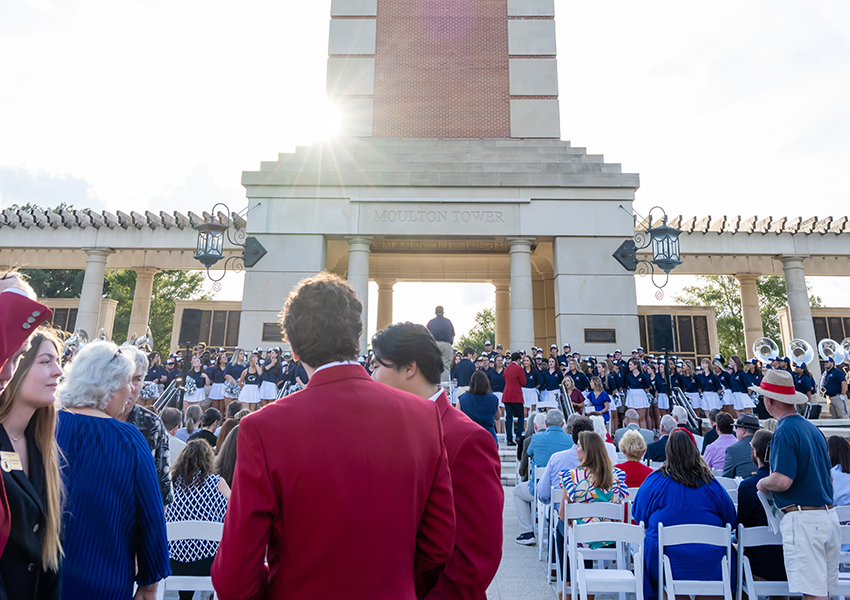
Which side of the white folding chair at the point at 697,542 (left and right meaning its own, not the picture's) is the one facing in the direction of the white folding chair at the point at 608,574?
left

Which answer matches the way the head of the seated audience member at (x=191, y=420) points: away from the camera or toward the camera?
away from the camera

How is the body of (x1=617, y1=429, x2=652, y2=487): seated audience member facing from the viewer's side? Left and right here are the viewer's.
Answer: facing away from the viewer

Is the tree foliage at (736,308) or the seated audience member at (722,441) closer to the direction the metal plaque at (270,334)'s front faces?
the seated audience member

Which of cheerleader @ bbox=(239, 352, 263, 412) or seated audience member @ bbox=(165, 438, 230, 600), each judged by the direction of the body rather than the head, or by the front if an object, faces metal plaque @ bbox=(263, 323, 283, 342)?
the seated audience member

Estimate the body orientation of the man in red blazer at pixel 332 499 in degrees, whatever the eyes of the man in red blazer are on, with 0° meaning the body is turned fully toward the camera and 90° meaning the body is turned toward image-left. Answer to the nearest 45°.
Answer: approximately 180°

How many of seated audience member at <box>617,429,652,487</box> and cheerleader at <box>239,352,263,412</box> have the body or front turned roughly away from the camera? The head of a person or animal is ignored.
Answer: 1

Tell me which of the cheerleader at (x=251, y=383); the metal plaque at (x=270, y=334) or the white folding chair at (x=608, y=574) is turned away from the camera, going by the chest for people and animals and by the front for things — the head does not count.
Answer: the white folding chair

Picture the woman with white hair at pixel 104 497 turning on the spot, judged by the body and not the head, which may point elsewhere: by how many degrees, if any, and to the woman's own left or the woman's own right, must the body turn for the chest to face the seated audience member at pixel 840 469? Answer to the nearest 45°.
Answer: approximately 45° to the woman's own right

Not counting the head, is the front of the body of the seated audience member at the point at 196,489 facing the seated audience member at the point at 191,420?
yes

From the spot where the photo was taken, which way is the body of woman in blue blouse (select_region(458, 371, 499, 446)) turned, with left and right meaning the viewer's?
facing away from the viewer

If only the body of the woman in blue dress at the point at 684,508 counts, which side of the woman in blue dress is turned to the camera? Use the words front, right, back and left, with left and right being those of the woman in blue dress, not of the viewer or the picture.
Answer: back

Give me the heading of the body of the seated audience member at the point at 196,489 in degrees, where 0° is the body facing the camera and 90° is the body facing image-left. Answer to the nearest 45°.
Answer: approximately 180°

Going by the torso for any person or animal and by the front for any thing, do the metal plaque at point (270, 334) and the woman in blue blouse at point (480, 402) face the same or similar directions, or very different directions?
very different directions

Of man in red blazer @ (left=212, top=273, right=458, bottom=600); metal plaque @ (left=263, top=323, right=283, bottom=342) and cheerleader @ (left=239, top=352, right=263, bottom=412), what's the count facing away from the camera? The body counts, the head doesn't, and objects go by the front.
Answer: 1

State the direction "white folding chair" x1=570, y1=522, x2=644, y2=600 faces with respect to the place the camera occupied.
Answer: facing away from the viewer

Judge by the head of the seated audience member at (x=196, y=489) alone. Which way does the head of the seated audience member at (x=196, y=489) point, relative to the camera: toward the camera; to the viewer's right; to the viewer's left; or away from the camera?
away from the camera

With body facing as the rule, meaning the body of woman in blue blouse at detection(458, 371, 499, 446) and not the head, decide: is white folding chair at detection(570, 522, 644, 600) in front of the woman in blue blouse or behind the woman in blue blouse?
behind

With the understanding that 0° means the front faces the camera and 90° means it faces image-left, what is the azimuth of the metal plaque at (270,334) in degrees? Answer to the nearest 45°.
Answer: approximately 0°
